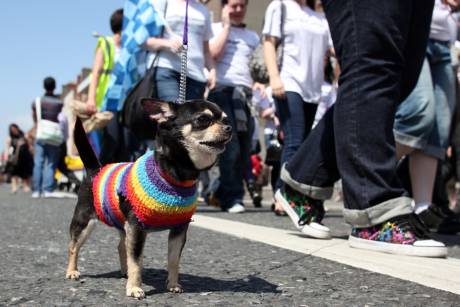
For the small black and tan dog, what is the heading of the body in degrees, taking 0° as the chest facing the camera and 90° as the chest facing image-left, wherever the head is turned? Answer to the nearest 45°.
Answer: approximately 315°

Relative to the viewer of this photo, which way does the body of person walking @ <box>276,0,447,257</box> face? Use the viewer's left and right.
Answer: facing to the right of the viewer

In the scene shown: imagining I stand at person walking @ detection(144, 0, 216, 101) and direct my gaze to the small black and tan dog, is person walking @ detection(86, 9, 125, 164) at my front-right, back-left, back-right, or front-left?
back-right

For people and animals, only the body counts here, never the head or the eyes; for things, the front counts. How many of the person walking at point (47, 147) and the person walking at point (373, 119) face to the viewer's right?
1

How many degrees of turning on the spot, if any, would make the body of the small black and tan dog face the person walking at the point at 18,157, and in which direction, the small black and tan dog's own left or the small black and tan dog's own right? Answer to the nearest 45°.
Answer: approximately 135° to the small black and tan dog's own left
